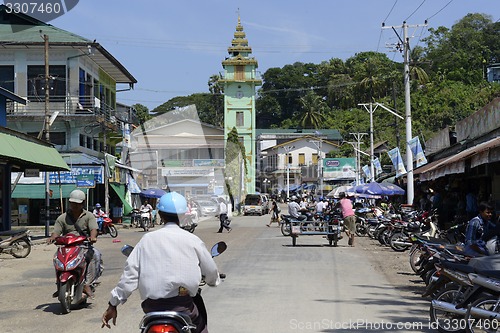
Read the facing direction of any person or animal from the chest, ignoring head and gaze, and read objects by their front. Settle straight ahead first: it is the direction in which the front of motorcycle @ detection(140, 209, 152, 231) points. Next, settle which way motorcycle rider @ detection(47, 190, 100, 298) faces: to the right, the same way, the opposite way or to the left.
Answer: the same way

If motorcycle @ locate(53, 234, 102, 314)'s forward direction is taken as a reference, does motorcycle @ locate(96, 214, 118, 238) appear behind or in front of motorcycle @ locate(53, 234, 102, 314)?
behind

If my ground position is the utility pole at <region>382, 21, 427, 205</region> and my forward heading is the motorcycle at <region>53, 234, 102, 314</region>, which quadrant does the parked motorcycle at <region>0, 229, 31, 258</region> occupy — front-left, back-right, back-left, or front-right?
front-right

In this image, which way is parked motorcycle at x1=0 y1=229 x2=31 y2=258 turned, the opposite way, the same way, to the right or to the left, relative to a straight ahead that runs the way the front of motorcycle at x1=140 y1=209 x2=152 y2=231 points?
to the right

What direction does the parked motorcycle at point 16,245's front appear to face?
to the viewer's left

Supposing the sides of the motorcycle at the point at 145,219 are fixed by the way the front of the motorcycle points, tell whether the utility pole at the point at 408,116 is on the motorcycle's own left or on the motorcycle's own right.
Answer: on the motorcycle's own left

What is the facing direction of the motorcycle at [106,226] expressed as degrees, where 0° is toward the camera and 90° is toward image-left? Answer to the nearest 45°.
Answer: approximately 315°

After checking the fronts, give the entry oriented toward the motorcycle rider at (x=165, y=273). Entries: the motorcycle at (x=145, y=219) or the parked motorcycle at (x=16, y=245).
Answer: the motorcycle

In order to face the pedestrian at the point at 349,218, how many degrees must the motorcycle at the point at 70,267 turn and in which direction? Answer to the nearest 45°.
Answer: approximately 135° to its left

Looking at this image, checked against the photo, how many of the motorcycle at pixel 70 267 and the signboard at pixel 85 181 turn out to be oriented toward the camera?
2

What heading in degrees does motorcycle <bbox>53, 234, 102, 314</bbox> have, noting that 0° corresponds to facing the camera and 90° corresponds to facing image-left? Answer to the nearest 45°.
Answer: approximately 0°

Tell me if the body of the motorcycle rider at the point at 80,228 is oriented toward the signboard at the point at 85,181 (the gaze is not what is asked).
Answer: no

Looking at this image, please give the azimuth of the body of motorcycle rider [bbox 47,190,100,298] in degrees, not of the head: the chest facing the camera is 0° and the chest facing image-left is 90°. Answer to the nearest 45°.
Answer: approximately 0°

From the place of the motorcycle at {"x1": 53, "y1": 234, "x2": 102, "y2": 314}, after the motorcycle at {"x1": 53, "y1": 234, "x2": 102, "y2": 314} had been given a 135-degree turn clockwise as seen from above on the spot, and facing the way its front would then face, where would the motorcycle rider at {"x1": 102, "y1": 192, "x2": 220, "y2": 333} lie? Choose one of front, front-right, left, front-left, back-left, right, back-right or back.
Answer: back-left

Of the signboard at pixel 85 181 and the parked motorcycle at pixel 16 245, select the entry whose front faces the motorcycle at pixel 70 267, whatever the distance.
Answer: the signboard

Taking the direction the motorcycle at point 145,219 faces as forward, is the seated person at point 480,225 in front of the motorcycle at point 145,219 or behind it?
in front

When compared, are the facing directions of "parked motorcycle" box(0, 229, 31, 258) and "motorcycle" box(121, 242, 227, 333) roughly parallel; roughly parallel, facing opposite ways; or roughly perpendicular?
roughly perpendicular

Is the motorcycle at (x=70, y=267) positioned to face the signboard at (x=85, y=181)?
no

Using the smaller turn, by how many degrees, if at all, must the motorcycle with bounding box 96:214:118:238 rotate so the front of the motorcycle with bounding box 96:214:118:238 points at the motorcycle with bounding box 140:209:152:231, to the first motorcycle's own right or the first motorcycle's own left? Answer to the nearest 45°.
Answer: approximately 135° to the first motorcycle's own left

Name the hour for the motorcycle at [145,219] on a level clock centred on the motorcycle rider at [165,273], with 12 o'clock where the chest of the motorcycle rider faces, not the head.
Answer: The motorcycle is roughly at 12 o'clock from the motorcycle rider.

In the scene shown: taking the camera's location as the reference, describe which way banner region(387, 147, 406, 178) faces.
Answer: facing the viewer

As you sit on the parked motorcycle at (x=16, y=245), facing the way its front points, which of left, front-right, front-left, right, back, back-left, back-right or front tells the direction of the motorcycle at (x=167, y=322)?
left
